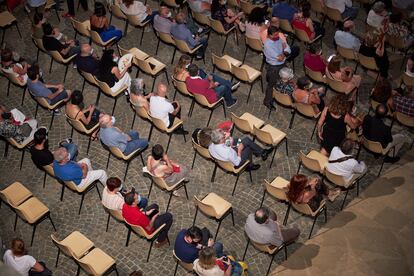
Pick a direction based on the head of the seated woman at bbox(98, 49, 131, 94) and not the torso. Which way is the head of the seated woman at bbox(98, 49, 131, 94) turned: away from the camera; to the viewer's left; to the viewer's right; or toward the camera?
to the viewer's right

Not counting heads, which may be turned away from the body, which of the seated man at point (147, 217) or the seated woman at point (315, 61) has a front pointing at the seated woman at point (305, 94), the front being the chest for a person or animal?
the seated man

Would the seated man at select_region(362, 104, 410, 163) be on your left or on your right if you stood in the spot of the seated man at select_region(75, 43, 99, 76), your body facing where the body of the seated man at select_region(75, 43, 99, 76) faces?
on your right

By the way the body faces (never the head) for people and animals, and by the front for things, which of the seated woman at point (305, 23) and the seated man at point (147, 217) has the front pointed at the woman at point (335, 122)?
the seated man

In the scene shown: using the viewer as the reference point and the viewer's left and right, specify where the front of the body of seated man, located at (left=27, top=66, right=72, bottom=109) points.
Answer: facing away from the viewer and to the right of the viewer

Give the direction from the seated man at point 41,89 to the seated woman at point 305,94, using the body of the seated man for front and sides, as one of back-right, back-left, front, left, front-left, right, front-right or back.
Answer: front-right

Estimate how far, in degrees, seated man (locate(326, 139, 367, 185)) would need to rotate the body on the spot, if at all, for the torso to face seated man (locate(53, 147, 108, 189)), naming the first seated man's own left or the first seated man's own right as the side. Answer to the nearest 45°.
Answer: approximately 180°

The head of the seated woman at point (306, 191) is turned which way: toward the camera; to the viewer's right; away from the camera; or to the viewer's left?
to the viewer's right

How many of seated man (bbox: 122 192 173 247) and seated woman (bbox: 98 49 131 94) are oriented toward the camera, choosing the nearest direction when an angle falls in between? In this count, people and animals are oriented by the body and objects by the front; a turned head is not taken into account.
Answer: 0

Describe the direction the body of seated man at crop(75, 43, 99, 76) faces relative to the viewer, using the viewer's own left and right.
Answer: facing away from the viewer and to the right of the viewer

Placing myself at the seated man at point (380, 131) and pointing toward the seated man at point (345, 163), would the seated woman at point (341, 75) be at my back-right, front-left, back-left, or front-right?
back-right

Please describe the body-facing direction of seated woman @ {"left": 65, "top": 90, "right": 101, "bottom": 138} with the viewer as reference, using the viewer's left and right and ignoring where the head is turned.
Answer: facing away from the viewer and to the right of the viewer

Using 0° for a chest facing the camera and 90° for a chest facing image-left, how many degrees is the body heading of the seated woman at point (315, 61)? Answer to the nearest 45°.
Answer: approximately 225°

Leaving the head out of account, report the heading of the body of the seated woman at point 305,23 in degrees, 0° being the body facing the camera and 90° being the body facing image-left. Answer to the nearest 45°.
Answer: approximately 225°
